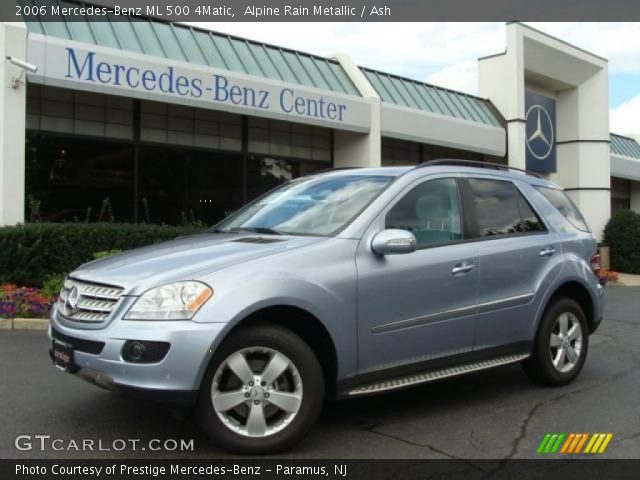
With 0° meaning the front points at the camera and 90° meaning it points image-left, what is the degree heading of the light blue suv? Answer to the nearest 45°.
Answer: approximately 45°

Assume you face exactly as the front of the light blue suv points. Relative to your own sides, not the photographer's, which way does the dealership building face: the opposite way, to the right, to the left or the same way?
to the left

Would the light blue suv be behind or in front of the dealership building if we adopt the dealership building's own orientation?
in front

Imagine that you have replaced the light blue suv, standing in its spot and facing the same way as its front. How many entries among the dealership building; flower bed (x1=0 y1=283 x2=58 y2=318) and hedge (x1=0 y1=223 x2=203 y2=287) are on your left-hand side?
0

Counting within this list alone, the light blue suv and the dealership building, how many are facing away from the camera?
0

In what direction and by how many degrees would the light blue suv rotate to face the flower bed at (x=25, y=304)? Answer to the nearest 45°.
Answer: approximately 90° to its right

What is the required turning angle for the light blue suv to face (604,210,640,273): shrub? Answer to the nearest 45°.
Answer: approximately 180°

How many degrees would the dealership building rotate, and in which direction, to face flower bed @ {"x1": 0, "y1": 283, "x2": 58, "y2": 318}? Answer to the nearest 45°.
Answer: approximately 45° to its right

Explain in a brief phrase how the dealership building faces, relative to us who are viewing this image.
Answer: facing the viewer and to the right of the viewer

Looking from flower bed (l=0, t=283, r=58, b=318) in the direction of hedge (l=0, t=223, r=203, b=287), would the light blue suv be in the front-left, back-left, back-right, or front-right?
back-right

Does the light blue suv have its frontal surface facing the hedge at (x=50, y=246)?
no
